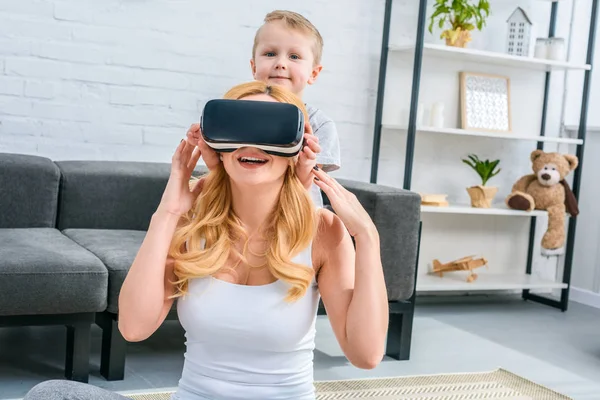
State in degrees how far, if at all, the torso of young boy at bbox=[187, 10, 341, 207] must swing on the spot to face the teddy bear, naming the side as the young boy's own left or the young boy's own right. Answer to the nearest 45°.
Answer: approximately 135° to the young boy's own left

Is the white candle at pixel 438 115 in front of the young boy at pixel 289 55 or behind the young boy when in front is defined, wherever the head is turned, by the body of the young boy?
behind

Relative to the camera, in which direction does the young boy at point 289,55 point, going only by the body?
toward the camera

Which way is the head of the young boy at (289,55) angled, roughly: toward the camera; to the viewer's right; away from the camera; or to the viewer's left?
toward the camera

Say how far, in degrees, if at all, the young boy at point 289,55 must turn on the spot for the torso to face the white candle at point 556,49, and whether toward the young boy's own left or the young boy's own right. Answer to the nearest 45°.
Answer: approximately 135° to the young boy's own left

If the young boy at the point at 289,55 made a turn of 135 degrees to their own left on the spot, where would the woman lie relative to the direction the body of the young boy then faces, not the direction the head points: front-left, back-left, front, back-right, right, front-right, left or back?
back-right

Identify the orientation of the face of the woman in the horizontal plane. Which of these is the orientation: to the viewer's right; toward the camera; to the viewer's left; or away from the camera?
toward the camera

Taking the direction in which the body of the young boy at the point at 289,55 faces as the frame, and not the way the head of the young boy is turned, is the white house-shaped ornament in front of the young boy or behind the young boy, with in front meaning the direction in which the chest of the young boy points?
behind

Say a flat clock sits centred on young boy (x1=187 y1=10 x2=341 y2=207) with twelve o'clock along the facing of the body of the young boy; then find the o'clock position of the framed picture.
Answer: The framed picture is roughly at 7 o'clock from the young boy.

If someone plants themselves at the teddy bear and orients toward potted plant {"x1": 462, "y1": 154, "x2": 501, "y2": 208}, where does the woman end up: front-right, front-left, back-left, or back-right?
front-left
